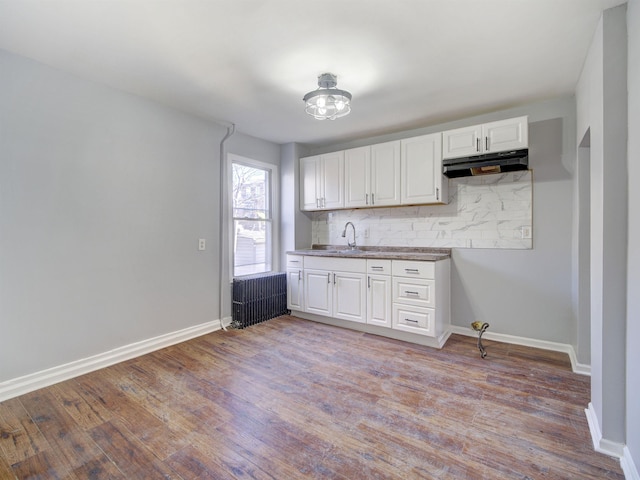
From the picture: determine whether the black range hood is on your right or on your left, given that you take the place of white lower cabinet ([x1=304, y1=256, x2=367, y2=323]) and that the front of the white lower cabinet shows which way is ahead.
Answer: on your left

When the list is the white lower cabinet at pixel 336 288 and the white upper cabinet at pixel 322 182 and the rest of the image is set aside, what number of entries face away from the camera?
0

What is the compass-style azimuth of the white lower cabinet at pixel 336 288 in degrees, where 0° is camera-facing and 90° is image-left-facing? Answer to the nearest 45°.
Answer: approximately 45°

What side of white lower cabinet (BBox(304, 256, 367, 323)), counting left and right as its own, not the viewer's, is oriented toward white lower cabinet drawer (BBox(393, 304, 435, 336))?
left

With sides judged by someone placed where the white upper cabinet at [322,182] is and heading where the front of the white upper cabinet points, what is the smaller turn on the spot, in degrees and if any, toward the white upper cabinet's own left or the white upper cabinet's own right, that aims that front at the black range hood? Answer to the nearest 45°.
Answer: approximately 90° to the white upper cabinet's own left

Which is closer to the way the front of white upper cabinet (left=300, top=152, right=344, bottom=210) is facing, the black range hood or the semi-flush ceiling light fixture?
the semi-flush ceiling light fixture

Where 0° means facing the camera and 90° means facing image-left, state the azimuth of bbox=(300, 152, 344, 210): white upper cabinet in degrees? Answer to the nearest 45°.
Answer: approximately 45°

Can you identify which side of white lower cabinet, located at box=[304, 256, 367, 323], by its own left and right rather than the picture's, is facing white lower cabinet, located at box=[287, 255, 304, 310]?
right

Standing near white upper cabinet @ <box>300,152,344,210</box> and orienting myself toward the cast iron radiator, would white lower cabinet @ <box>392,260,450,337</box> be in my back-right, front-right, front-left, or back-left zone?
back-left

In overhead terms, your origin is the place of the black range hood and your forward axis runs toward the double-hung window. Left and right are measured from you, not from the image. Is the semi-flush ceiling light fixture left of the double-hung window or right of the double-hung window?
left

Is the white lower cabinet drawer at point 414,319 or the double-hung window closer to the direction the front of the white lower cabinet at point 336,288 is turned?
the double-hung window

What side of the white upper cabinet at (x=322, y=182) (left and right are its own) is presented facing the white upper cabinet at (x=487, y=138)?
left
